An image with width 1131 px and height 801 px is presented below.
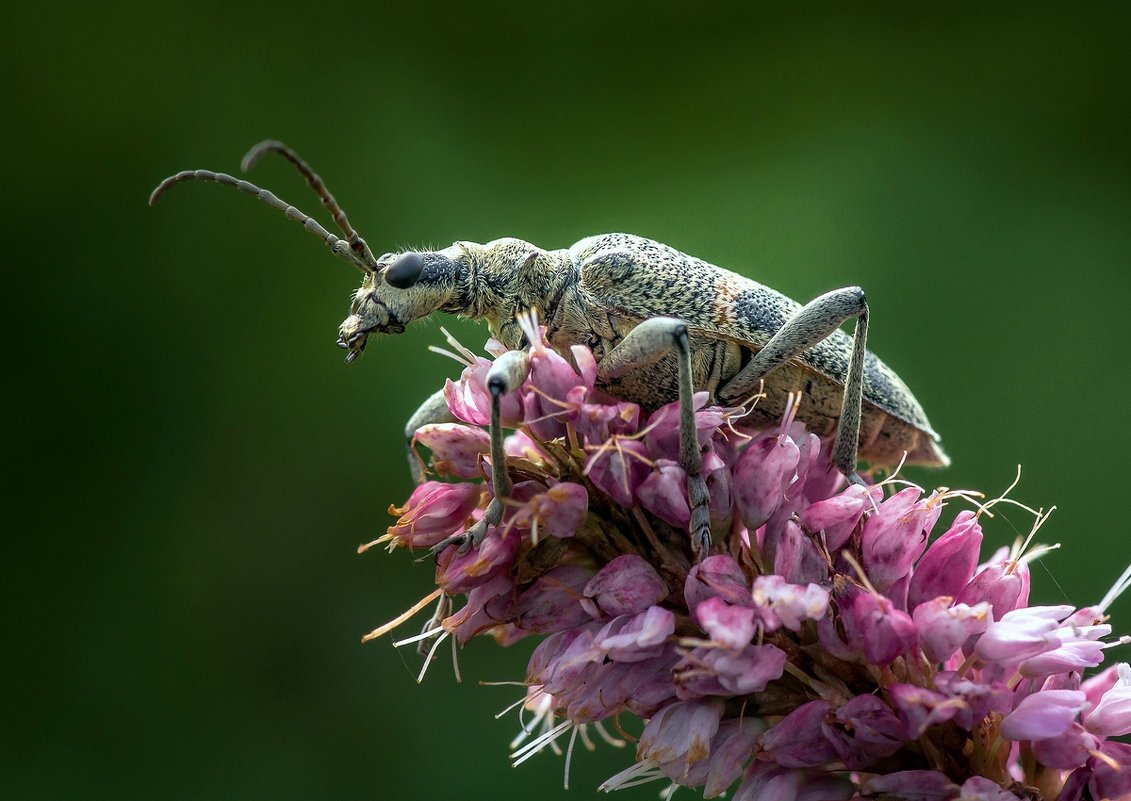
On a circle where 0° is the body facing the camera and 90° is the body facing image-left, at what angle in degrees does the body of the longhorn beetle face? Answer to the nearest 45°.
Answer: approximately 90°
